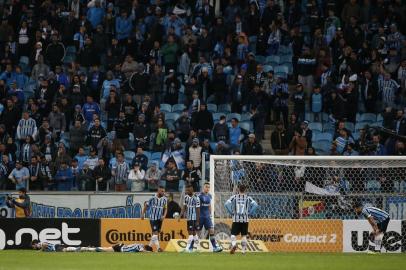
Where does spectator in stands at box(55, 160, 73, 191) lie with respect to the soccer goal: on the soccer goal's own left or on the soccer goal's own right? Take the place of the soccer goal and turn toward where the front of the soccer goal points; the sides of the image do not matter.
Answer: on the soccer goal's own right

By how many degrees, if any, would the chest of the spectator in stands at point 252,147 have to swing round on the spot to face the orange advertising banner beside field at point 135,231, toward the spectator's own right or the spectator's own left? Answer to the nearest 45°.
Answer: approximately 45° to the spectator's own right
